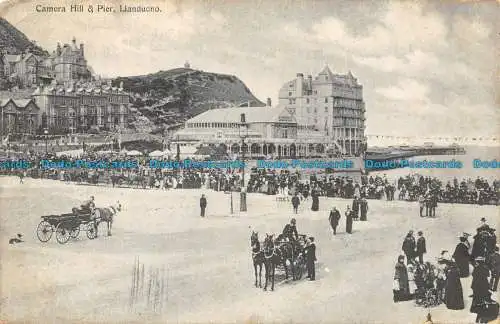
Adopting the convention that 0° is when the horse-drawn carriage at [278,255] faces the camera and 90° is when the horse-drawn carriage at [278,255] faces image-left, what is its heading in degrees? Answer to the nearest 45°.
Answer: approximately 45°

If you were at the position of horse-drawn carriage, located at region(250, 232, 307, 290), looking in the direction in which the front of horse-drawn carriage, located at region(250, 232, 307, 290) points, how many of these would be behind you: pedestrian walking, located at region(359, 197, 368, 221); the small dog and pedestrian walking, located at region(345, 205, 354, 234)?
2

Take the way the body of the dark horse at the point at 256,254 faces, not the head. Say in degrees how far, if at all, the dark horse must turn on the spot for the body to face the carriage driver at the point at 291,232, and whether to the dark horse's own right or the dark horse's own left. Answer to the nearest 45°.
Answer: approximately 180°

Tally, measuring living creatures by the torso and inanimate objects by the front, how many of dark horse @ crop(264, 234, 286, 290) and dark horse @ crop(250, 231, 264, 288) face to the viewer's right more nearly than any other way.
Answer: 0

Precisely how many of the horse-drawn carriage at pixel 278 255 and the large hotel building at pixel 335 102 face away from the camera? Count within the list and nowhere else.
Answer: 0

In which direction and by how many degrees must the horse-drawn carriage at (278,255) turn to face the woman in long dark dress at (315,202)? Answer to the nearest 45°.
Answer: approximately 180°

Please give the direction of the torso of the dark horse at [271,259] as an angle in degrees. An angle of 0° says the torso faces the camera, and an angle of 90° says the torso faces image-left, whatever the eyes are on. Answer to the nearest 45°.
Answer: approximately 45°

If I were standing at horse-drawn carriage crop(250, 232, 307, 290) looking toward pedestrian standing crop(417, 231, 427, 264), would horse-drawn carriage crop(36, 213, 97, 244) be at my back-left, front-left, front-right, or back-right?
back-left

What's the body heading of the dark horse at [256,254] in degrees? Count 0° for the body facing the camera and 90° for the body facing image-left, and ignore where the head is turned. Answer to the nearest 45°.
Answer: approximately 45°

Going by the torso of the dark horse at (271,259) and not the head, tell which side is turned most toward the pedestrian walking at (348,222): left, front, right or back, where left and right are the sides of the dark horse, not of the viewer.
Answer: back

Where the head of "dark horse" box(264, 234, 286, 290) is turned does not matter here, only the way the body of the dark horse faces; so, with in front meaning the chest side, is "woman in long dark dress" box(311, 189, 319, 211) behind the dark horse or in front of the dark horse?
behind
